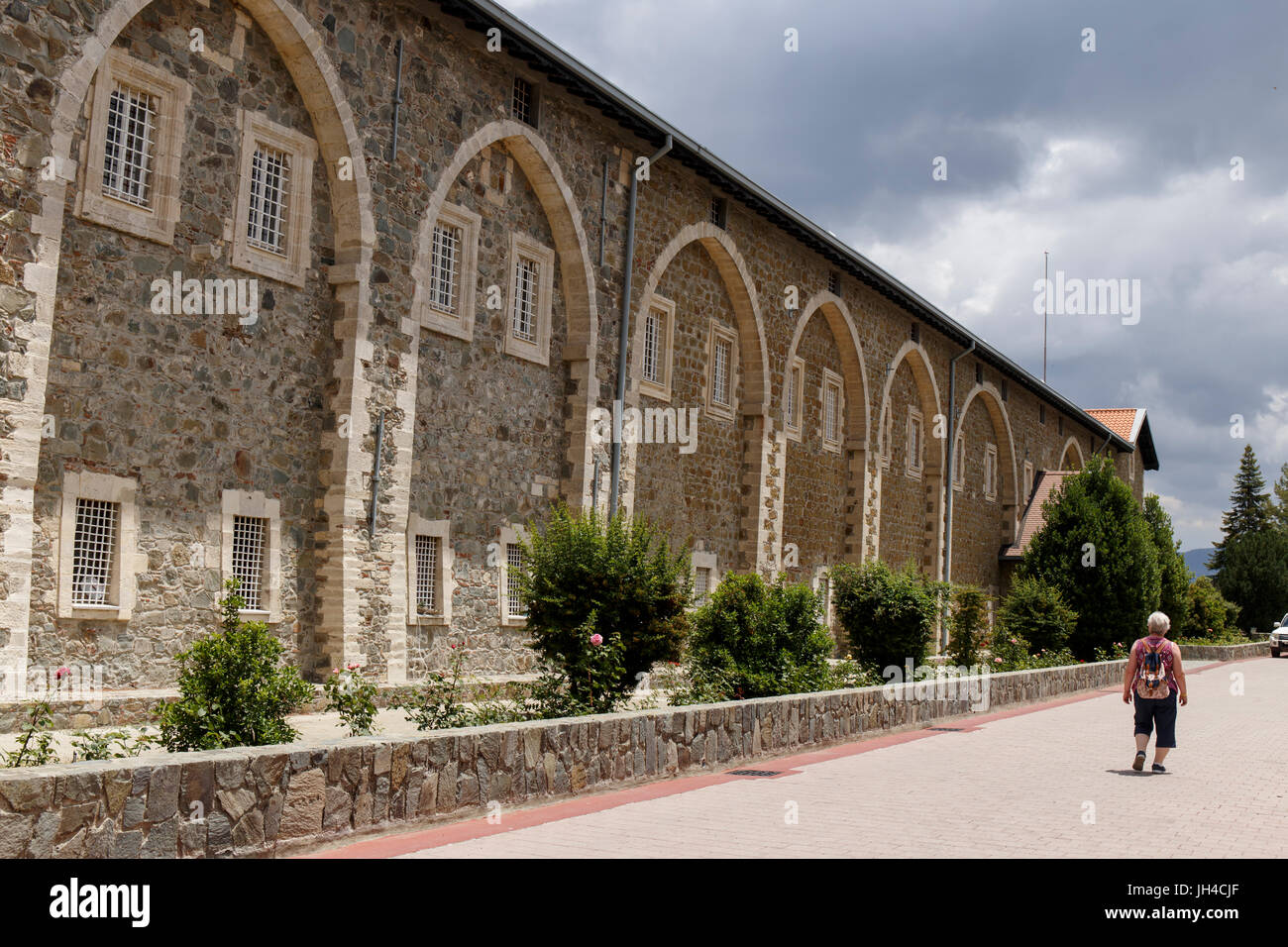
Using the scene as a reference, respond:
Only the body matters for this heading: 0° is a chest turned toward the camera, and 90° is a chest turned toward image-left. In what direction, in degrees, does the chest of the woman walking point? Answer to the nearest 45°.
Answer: approximately 180°

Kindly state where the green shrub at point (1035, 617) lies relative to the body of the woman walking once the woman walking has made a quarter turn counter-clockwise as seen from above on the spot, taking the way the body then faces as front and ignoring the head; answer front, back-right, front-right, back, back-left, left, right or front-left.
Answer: right

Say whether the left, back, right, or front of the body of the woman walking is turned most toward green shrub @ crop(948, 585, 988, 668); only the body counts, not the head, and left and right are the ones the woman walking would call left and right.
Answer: front

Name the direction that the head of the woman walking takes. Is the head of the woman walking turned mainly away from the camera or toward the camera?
away from the camera

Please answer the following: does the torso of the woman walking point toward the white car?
yes

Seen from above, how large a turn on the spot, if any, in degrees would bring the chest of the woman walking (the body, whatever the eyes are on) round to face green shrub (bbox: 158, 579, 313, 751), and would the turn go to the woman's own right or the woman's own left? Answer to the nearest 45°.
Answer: approximately 135° to the woman's own left
